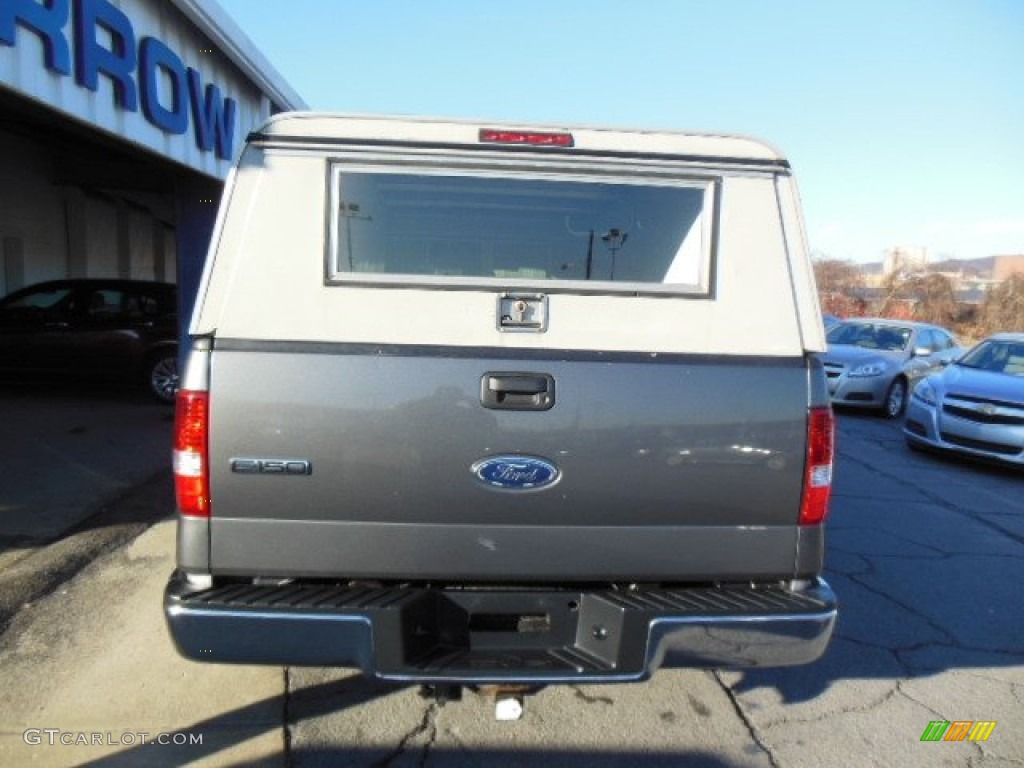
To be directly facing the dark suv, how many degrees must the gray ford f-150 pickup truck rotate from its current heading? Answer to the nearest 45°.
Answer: approximately 45° to its left

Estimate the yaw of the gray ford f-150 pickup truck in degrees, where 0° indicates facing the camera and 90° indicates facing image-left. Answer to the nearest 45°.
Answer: approximately 180°

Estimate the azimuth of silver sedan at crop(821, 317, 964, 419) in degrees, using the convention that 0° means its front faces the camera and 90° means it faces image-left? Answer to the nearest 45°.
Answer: approximately 45°

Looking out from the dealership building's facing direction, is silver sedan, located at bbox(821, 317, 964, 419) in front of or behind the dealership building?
in front

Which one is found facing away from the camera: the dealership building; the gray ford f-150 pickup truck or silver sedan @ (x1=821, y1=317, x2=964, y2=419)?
the gray ford f-150 pickup truck

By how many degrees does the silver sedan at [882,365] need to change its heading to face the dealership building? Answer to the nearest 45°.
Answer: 0° — it already faces it

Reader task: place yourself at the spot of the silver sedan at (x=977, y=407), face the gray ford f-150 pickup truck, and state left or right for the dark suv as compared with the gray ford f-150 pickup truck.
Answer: right

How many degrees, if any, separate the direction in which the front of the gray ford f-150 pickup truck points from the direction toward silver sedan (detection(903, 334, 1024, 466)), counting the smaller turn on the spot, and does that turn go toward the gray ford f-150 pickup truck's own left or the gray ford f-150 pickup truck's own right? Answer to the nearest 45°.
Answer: approximately 45° to the gray ford f-150 pickup truck's own right

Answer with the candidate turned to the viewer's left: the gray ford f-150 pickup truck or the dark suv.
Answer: the dark suv

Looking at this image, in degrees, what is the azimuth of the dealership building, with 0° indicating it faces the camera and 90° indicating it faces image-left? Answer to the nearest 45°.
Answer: approximately 315°

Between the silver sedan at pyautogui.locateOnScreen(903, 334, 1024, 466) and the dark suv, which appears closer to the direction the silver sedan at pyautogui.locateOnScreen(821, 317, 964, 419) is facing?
the dark suv

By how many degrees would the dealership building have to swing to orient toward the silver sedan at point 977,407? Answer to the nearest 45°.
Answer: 0° — it already faces it

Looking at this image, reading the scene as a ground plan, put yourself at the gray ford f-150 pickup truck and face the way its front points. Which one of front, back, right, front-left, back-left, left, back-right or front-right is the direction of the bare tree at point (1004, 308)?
front-right
